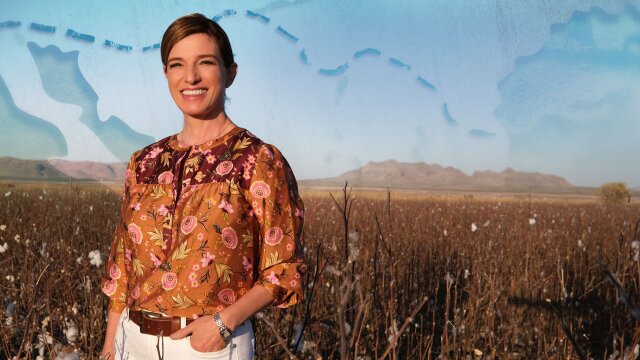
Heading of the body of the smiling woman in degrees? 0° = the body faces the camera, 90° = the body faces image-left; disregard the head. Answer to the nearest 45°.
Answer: approximately 45°
